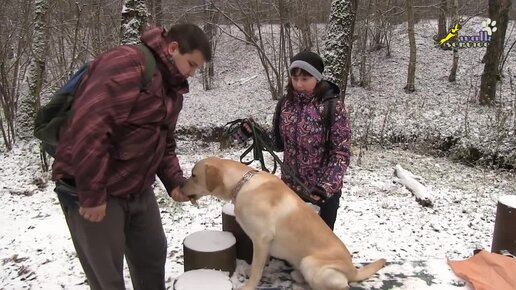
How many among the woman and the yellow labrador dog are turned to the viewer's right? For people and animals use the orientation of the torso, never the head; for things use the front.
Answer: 0

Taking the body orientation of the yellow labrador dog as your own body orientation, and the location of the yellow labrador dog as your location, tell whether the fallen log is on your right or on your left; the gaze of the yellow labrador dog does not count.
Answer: on your right

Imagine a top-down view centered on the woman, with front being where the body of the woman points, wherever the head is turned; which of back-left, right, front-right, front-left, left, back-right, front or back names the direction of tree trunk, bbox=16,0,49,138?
right

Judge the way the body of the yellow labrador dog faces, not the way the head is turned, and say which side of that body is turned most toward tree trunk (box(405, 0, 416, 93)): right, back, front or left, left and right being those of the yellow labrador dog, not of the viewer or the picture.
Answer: right

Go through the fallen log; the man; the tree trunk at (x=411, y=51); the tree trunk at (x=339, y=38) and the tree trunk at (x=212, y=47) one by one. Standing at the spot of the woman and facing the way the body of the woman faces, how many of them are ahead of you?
1

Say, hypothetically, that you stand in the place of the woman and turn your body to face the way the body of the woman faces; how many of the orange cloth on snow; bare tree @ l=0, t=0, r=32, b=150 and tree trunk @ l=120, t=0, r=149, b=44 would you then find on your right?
2

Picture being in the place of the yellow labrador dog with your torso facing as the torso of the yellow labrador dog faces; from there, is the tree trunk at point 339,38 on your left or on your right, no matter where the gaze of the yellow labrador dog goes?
on your right

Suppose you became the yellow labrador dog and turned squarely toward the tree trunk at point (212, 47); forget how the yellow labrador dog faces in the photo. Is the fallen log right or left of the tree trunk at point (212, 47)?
right

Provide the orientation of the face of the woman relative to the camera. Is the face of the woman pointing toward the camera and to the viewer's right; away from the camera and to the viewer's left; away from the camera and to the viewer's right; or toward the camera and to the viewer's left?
toward the camera and to the viewer's left

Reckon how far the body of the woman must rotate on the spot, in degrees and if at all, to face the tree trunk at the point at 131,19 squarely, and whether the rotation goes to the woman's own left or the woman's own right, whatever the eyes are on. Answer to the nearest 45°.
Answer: approximately 90° to the woman's own right

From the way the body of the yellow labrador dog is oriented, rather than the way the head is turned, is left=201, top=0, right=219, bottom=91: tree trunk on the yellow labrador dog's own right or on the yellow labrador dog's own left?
on the yellow labrador dog's own right

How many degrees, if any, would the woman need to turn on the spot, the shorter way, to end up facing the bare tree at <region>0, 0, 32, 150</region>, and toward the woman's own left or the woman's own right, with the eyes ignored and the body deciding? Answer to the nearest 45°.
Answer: approximately 90° to the woman's own right

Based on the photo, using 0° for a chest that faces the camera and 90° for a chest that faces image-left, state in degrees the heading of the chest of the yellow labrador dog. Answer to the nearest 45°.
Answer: approximately 90°

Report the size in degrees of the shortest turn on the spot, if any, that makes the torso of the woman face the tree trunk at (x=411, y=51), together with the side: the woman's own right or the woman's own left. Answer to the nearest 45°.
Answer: approximately 135° to the woman's own right

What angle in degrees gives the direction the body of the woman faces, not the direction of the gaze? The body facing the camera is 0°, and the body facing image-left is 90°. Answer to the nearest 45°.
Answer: approximately 45°
